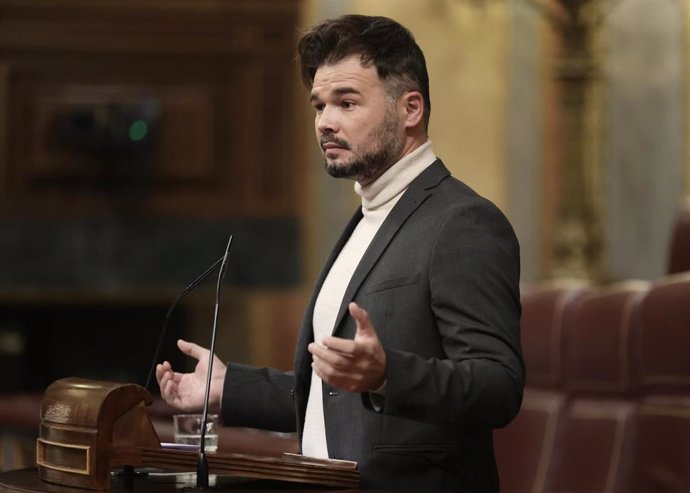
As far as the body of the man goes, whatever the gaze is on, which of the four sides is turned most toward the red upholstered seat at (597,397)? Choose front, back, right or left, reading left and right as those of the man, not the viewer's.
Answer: back

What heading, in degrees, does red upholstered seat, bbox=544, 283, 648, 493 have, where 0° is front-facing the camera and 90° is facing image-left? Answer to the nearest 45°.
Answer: approximately 45°

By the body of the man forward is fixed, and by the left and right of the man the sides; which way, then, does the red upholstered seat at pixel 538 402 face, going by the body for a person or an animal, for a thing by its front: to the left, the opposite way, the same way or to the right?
the same way

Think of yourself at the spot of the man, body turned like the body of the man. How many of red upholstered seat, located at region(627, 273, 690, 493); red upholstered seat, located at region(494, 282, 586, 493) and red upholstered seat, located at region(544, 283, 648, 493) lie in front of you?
0

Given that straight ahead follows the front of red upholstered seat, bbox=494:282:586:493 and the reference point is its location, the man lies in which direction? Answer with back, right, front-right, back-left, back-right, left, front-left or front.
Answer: front-left

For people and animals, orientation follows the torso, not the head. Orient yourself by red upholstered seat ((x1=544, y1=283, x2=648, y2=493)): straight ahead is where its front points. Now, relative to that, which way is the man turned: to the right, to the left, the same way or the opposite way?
the same way

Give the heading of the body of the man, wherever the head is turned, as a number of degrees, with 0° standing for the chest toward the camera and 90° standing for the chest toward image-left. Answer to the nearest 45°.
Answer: approximately 45°

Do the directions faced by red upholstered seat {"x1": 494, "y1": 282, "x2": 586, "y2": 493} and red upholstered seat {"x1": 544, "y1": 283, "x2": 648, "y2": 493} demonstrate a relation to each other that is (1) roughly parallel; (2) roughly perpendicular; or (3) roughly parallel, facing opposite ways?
roughly parallel

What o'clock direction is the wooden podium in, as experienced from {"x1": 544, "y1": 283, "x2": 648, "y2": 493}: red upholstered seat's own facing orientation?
The wooden podium is roughly at 11 o'clock from the red upholstered seat.

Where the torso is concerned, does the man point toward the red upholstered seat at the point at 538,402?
no

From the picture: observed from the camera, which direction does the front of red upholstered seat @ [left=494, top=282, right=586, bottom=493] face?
facing the viewer and to the left of the viewer

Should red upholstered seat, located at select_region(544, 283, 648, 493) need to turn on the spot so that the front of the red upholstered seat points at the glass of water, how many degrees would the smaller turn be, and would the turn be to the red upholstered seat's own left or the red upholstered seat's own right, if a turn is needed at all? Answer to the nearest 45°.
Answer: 0° — it already faces it
